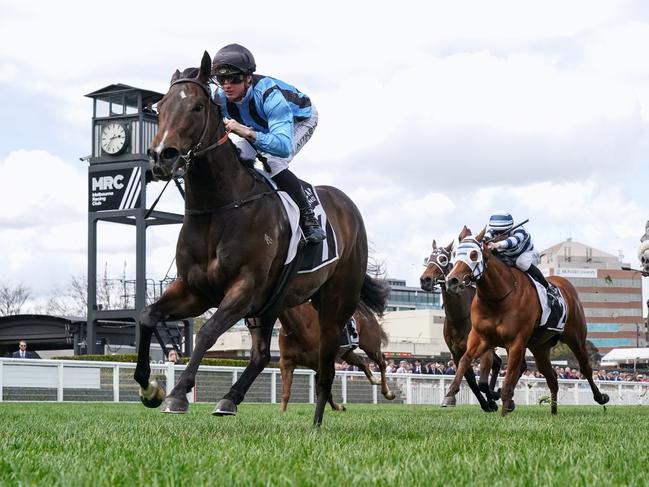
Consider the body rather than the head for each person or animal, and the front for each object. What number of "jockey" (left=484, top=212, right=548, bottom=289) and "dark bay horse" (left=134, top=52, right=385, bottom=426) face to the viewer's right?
0

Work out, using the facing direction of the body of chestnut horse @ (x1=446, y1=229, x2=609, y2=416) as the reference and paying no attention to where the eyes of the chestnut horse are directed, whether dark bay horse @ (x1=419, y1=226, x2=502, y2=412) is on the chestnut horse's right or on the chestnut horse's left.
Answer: on the chestnut horse's right

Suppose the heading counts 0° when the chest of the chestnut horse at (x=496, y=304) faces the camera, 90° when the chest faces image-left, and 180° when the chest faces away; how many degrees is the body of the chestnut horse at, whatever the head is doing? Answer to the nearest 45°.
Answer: approximately 45°

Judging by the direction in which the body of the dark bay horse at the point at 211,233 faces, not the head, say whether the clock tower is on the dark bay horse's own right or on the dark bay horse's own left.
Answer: on the dark bay horse's own right

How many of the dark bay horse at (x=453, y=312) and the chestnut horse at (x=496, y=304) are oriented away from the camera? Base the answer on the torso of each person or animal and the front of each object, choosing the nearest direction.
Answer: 0

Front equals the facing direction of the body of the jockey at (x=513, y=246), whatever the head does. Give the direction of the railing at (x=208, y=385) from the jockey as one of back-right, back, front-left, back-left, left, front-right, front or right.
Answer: right

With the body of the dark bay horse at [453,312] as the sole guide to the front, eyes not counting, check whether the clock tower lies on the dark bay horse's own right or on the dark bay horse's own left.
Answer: on the dark bay horse's own right
